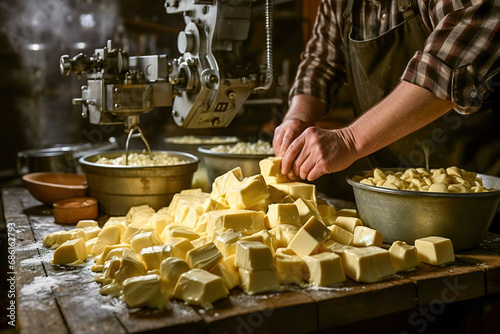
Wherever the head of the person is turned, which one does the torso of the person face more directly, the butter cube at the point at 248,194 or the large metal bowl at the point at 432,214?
the butter cube

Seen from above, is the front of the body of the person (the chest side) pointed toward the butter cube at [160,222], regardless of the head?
yes

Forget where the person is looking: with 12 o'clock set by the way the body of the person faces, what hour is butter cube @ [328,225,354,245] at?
The butter cube is roughly at 11 o'clock from the person.

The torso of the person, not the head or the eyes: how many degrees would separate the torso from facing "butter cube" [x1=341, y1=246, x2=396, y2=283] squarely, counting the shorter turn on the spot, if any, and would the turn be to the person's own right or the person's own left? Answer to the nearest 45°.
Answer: approximately 45° to the person's own left

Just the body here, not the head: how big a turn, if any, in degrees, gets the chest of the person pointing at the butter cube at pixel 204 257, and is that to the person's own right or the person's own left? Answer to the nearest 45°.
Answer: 0° — they already face it

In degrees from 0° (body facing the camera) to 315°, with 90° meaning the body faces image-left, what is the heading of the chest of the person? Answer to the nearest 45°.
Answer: approximately 45°

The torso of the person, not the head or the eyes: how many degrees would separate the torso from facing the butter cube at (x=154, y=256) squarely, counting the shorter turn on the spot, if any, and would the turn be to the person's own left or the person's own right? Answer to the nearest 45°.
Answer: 0° — they already face it

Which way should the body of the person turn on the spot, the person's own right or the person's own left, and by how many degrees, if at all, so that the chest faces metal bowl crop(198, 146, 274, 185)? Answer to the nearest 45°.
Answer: approximately 45° to the person's own right

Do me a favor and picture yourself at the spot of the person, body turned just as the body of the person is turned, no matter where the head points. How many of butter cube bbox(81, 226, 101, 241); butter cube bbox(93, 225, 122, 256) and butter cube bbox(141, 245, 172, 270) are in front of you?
3

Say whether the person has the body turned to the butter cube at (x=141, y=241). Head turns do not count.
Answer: yes
